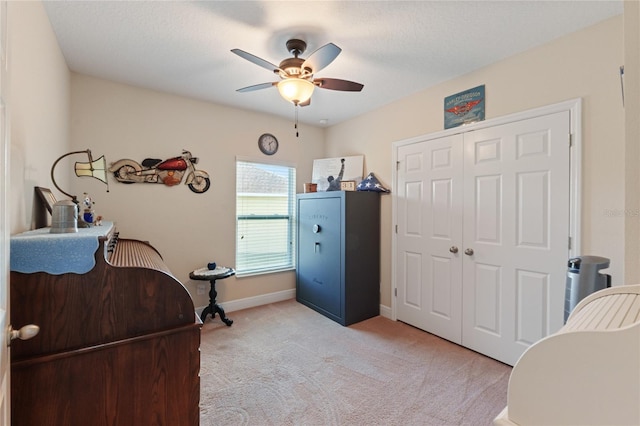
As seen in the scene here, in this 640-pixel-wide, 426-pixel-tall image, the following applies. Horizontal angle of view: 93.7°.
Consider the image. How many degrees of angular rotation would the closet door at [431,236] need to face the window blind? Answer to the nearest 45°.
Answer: approximately 45° to its right

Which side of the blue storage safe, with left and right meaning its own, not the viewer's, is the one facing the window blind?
right

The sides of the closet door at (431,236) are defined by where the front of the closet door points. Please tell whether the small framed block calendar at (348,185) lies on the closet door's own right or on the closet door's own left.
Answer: on the closet door's own right

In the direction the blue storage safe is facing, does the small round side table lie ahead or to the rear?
ahead

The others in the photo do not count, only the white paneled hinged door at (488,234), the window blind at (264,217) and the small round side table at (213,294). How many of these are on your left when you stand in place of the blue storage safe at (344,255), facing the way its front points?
1

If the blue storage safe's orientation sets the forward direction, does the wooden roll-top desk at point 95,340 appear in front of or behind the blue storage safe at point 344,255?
in front

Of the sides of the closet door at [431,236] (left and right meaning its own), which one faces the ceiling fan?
front

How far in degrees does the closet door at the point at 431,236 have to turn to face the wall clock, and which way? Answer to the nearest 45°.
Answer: approximately 45° to its right

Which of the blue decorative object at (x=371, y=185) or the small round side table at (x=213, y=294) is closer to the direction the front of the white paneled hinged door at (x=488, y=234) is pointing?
the small round side table

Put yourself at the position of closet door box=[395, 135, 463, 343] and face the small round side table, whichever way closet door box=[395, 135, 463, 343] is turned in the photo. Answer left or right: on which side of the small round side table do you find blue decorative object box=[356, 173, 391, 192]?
right

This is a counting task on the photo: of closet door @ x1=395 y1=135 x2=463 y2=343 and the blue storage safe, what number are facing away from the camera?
0

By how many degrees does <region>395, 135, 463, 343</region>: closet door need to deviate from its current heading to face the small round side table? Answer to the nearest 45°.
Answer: approximately 45° to its right

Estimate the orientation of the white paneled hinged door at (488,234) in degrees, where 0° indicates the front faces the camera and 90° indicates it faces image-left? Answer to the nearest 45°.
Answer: approximately 45°

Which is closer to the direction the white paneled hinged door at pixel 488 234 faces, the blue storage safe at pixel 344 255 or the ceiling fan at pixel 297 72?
the ceiling fan

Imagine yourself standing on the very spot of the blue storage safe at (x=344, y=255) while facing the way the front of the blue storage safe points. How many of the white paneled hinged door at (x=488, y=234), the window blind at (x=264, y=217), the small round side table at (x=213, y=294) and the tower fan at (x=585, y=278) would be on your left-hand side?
2

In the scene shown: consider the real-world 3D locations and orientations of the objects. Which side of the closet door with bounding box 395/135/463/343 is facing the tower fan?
left
